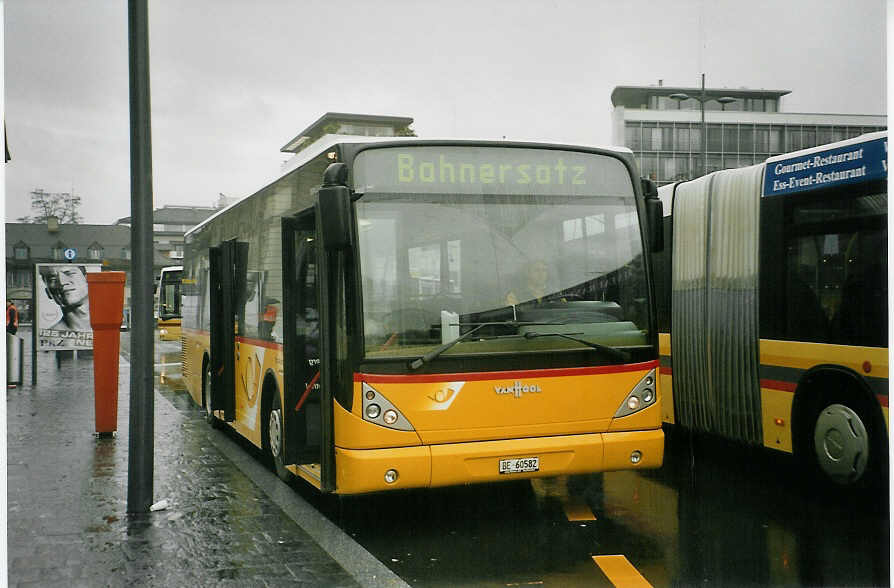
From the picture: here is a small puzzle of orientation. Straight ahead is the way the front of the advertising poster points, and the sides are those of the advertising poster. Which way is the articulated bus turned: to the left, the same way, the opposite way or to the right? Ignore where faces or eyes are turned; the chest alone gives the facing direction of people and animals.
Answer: the same way

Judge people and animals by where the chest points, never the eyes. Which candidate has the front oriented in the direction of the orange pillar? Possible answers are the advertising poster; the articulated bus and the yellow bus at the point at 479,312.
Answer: the advertising poster

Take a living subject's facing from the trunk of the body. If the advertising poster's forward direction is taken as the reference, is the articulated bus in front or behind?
in front

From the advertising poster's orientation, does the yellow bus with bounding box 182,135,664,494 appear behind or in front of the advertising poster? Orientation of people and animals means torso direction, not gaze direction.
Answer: in front

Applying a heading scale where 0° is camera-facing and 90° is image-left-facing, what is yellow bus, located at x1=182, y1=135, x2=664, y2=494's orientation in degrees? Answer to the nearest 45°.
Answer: approximately 315°

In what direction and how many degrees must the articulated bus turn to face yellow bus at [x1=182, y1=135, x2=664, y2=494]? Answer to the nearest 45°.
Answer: approximately 90° to its right

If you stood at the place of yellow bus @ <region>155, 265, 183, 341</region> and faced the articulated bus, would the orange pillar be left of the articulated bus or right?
right

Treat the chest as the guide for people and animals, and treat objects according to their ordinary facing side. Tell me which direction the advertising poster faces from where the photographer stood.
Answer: facing the viewer

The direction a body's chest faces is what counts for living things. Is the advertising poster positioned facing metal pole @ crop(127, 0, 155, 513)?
yes

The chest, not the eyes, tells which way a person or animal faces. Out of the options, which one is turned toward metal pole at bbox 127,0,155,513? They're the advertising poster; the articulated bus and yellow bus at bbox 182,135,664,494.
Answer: the advertising poster

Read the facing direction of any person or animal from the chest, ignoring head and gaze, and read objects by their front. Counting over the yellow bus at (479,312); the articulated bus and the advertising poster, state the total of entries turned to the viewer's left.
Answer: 0

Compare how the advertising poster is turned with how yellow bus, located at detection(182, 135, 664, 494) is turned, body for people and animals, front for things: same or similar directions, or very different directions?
same or similar directions

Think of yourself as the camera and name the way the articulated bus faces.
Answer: facing the viewer and to the right of the viewer

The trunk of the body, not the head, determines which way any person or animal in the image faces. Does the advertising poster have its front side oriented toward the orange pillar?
yes

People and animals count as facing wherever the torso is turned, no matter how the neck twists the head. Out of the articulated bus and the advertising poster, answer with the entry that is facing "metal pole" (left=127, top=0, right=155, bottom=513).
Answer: the advertising poster

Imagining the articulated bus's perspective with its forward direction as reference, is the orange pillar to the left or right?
on its right
